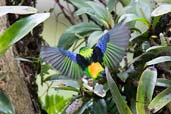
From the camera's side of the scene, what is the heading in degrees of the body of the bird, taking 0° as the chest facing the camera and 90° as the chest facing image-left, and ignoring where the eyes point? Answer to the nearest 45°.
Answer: approximately 180°
